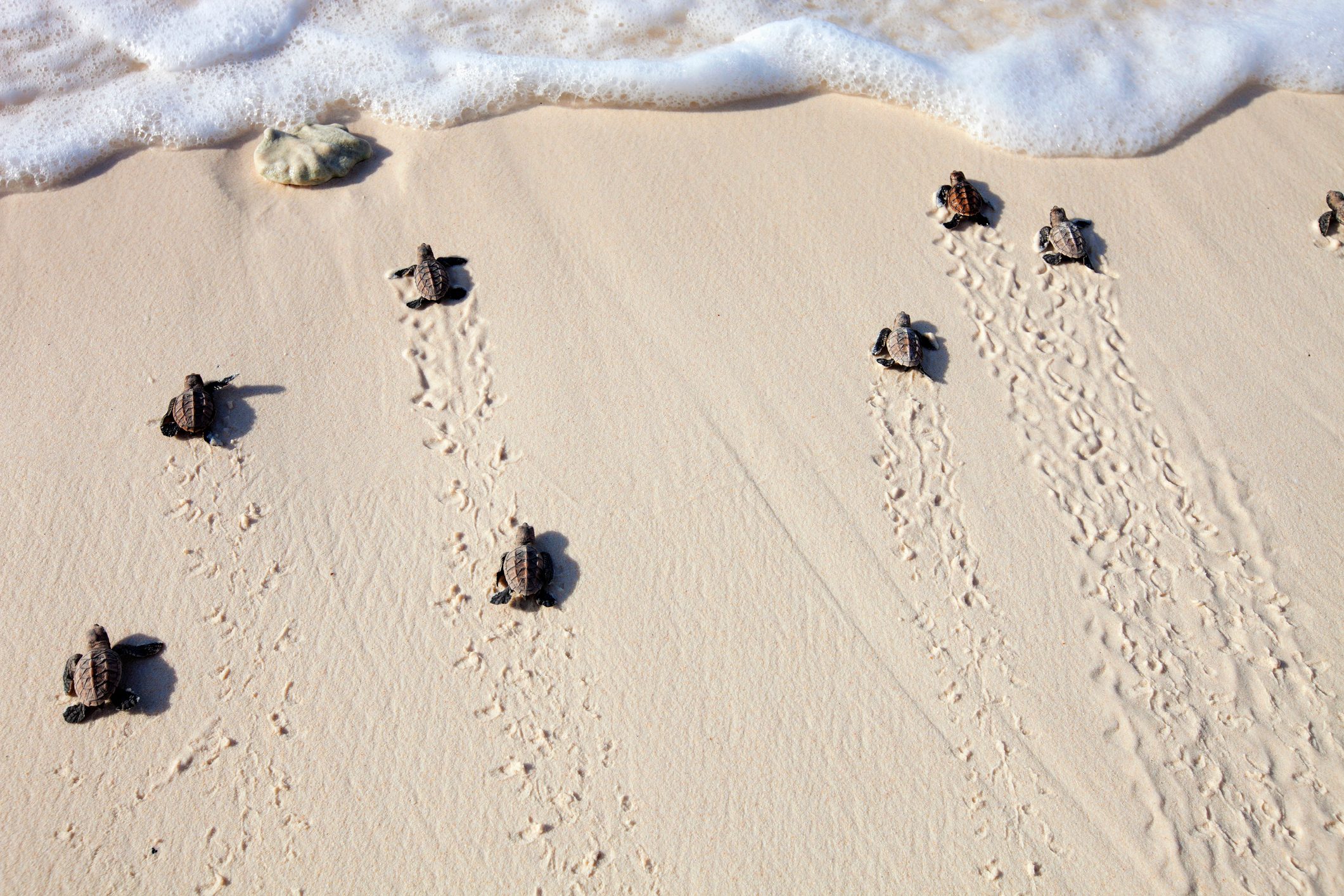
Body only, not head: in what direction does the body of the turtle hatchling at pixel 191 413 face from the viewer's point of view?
away from the camera

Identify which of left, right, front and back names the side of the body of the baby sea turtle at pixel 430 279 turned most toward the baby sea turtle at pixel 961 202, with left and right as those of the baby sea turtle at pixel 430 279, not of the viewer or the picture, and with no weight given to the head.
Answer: right

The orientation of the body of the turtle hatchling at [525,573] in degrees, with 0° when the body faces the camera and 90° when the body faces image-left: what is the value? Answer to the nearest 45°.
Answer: approximately 180°

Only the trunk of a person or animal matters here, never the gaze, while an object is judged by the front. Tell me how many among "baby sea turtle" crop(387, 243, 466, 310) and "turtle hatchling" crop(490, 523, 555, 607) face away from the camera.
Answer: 2

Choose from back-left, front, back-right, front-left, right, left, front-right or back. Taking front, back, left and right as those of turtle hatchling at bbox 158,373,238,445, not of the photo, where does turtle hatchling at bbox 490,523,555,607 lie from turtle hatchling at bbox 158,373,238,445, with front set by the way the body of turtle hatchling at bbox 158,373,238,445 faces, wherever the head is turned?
back-right

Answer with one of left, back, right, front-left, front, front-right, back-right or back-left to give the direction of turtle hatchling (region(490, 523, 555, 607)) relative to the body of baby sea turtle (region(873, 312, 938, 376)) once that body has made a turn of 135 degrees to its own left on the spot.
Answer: front

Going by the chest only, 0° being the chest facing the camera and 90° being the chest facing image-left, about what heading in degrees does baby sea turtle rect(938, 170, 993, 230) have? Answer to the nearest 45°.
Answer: approximately 180°

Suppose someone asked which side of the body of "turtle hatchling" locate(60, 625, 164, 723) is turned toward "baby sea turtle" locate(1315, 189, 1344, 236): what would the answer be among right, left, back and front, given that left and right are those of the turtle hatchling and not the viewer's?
right

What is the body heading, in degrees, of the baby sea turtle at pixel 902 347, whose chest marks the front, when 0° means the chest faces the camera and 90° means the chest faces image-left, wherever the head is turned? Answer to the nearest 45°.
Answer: approximately 180°

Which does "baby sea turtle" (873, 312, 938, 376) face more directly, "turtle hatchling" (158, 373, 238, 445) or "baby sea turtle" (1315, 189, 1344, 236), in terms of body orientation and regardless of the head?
the baby sea turtle

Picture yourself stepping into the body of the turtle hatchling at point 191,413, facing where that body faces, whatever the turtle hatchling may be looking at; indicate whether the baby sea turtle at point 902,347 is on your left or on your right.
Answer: on your right
